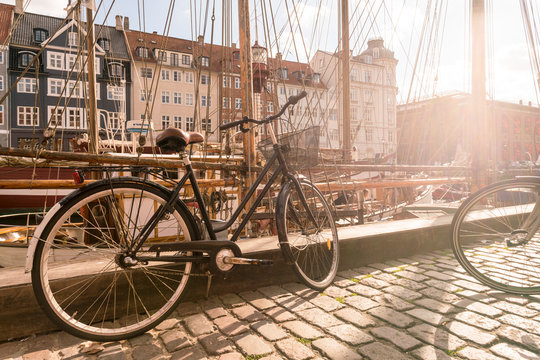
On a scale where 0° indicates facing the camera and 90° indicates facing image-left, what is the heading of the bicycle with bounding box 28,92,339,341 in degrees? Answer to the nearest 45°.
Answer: approximately 225°
